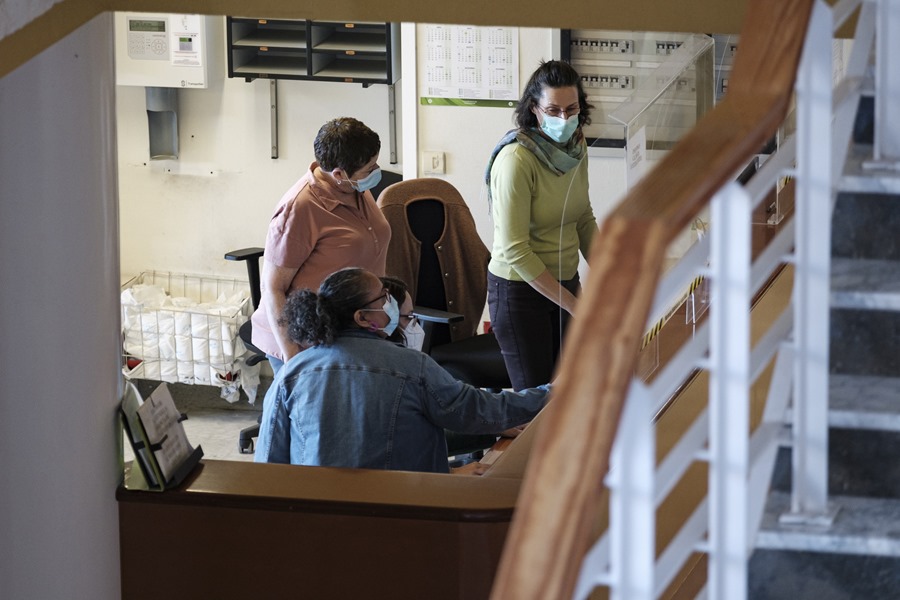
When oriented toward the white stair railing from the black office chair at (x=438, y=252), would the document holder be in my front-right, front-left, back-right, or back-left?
front-right

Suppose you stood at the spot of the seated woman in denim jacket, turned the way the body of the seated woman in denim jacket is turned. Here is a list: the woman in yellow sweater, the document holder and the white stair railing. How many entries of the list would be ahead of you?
1

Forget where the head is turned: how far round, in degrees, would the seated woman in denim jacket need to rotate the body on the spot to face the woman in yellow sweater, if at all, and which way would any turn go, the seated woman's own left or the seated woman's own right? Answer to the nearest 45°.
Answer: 0° — they already face them

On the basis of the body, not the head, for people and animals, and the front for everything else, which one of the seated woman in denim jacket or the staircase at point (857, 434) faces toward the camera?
the staircase

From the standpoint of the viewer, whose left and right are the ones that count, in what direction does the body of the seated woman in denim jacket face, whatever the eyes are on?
facing away from the viewer and to the right of the viewer

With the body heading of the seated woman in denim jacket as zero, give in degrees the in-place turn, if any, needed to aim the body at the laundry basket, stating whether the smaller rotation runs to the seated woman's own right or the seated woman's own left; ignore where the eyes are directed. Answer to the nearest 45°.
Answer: approximately 45° to the seated woman's own left

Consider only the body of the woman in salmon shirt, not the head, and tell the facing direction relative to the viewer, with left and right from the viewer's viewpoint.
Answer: facing the viewer and to the right of the viewer

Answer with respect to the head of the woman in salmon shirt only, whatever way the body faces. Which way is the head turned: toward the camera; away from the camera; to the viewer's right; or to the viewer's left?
to the viewer's right

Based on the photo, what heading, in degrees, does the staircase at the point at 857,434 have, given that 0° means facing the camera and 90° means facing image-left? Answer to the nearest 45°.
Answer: approximately 0°

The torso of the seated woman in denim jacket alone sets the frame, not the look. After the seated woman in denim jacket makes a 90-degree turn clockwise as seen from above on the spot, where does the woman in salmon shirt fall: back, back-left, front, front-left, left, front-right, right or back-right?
back-left

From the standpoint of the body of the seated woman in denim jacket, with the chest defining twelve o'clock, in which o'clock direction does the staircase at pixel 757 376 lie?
The staircase is roughly at 4 o'clock from the seated woman in denim jacket.

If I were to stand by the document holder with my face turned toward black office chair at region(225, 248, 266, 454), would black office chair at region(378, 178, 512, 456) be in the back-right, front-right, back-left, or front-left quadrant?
front-right
